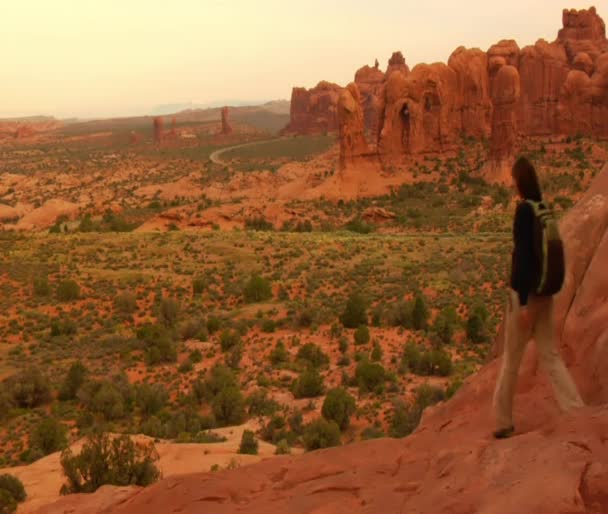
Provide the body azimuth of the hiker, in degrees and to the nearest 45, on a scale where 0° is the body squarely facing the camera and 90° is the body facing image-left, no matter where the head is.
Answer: approximately 90°

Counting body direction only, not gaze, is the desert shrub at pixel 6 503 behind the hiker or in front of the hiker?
in front

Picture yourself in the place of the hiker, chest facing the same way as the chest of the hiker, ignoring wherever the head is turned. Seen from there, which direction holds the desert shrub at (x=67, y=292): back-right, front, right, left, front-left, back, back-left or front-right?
front-right

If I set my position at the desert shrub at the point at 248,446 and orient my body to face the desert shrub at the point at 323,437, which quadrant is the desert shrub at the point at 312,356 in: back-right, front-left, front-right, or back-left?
front-left

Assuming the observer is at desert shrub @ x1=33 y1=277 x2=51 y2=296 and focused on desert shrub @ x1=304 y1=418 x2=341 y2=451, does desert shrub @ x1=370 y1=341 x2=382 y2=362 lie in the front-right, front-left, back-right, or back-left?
front-left

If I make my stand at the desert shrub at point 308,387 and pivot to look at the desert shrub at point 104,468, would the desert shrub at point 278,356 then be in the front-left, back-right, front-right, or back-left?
back-right
